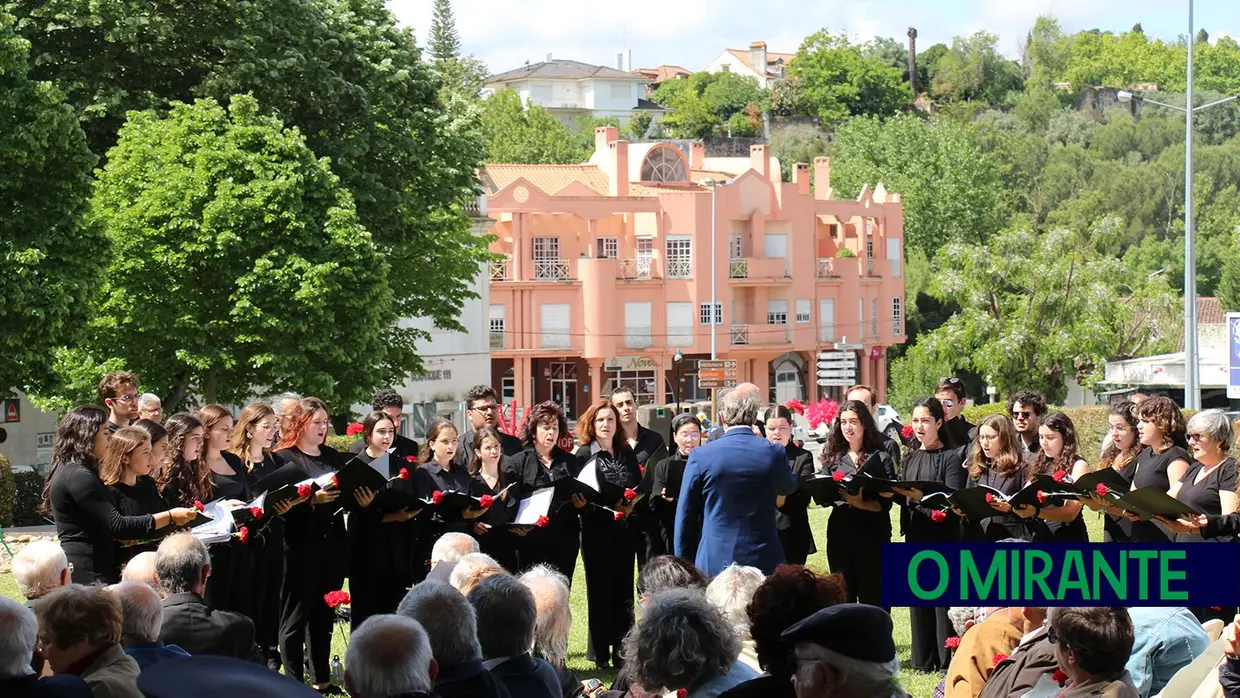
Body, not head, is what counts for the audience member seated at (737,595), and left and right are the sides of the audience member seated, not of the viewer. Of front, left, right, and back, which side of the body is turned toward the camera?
back

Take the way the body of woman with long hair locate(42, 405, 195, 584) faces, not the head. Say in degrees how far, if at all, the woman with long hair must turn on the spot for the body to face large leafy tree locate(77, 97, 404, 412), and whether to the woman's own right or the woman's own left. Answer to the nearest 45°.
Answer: approximately 90° to the woman's own left

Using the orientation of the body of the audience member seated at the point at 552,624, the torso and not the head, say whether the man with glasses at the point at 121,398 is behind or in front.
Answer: in front

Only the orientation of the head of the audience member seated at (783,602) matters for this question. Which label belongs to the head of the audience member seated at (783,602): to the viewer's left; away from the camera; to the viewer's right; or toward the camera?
away from the camera

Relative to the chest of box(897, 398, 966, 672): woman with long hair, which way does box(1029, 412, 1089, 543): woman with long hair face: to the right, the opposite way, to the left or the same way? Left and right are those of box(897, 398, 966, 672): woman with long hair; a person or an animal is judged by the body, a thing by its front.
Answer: the same way

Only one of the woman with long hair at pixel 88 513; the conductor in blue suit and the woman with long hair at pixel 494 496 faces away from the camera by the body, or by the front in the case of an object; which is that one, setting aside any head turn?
the conductor in blue suit

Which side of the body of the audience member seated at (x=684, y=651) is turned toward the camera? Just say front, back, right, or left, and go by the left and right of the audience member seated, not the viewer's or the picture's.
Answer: back

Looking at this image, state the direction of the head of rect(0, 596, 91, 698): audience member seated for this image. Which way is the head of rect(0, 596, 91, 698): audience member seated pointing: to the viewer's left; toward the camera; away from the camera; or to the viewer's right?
away from the camera

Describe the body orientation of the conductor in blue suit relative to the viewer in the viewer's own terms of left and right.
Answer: facing away from the viewer

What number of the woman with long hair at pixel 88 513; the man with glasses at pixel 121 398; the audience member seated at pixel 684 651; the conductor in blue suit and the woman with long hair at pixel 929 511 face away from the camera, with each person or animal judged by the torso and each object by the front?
2

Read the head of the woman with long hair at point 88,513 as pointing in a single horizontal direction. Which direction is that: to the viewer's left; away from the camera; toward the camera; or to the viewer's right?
to the viewer's right

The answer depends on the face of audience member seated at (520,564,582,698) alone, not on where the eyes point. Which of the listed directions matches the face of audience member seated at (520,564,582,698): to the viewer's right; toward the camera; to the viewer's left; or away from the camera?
away from the camera

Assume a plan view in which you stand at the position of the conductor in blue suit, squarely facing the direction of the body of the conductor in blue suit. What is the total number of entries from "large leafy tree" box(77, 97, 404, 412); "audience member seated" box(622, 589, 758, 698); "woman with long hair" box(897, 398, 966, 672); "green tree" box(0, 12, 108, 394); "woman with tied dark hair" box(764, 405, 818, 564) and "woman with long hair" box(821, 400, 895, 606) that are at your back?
1

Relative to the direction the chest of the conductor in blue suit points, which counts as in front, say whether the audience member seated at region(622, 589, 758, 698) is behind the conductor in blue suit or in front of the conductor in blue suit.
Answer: behind

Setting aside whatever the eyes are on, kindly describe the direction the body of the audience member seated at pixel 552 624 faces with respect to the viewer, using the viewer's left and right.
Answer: facing away from the viewer

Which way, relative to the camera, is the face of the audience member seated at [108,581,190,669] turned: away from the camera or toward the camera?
away from the camera

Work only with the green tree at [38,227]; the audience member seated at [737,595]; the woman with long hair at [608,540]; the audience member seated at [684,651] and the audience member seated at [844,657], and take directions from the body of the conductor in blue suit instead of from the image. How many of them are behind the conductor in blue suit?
3

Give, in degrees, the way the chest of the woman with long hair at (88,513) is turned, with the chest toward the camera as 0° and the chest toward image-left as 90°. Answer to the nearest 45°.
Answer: approximately 270°
